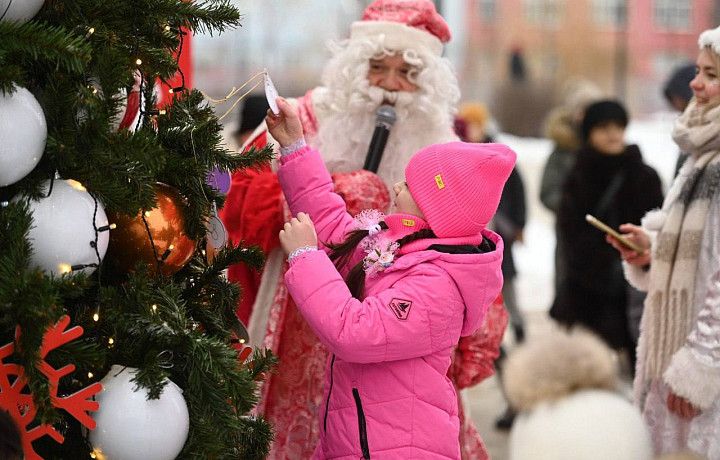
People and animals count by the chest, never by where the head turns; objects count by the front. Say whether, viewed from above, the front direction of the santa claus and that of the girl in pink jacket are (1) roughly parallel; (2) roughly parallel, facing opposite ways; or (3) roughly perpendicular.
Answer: roughly perpendicular

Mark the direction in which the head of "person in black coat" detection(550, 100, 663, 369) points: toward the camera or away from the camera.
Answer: toward the camera

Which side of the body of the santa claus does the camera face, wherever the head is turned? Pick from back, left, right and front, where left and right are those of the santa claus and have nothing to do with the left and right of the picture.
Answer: front

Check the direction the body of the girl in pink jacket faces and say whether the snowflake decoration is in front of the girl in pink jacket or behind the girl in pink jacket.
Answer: in front

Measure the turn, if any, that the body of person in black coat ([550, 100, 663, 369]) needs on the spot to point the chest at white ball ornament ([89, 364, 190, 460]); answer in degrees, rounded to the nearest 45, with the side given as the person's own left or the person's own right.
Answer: approximately 45° to the person's own right

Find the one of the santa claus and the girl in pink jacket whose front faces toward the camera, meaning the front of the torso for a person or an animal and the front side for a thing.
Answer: the santa claus

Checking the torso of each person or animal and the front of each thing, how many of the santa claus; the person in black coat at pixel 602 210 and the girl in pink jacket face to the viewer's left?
1

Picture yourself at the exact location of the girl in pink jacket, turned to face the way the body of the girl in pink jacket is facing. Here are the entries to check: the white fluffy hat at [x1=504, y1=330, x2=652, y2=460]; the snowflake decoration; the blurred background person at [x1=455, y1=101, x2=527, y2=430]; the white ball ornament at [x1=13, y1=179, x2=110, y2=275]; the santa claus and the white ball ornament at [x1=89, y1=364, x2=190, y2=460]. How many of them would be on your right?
2

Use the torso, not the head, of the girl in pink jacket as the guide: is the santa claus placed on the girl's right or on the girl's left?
on the girl's right

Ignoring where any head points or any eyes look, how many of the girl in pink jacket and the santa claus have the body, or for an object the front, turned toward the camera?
1

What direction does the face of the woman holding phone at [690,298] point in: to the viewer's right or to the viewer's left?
to the viewer's left

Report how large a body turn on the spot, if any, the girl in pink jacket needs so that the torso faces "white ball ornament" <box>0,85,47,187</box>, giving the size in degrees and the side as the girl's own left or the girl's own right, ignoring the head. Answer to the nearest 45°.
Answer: approximately 45° to the girl's own left

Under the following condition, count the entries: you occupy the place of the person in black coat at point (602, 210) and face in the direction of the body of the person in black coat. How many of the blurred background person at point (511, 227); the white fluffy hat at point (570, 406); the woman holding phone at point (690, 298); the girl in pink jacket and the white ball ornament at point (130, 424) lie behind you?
1

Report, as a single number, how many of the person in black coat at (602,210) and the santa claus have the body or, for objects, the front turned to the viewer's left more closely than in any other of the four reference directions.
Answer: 0

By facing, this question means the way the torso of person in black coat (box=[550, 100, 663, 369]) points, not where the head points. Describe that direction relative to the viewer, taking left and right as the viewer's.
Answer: facing the viewer and to the right of the viewer

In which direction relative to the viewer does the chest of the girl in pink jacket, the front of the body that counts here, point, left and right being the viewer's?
facing to the left of the viewer

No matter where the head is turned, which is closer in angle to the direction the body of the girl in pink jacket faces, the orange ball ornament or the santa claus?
the orange ball ornament
